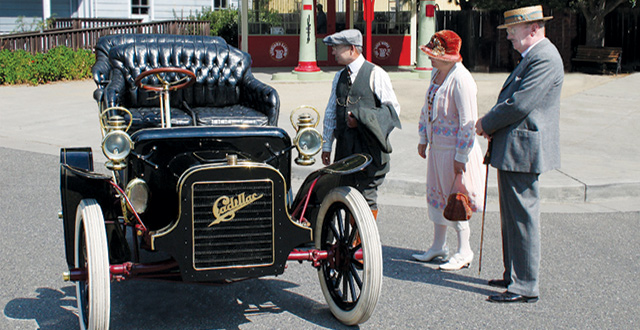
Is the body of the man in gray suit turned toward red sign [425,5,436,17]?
no

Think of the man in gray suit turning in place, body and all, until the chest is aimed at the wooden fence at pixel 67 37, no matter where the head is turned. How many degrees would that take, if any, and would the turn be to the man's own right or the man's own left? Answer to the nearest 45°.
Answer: approximately 45° to the man's own right

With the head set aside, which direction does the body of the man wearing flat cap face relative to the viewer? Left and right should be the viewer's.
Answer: facing the viewer and to the left of the viewer

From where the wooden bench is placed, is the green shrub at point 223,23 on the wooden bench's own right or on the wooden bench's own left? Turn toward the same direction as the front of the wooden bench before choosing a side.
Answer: on the wooden bench's own right

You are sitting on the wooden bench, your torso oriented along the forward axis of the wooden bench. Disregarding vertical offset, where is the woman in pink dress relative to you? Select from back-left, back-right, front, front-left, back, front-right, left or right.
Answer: front-left

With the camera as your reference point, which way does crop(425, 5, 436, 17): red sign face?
facing the viewer

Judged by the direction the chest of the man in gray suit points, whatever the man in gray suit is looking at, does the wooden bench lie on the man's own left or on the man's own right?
on the man's own right

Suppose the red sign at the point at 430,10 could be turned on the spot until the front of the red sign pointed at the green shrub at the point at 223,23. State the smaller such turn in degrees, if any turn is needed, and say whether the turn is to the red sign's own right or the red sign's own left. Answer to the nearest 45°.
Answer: approximately 135° to the red sign's own right

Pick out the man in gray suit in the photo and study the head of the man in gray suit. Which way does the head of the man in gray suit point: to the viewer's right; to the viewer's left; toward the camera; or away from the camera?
to the viewer's left

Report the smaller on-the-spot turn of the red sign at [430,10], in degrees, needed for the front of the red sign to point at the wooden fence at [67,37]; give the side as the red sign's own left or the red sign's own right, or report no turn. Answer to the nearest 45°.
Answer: approximately 90° to the red sign's own right

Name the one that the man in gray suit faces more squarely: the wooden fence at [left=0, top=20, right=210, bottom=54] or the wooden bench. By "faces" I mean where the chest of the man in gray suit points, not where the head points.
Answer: the wooden fence

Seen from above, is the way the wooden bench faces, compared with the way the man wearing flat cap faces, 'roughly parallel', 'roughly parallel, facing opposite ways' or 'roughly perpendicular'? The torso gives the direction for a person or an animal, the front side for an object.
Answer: roughly parallel

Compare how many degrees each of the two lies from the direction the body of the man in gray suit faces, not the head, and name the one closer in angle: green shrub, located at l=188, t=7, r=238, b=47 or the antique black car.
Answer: the antique black car

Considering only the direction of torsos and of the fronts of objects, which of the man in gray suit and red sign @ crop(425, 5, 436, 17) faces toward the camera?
the red sign

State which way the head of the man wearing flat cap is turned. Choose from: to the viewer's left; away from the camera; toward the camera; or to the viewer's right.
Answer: to the viewer's left

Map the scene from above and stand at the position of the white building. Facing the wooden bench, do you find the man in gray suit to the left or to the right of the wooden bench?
right

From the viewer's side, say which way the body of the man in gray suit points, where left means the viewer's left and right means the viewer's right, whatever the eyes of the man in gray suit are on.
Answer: facing to the left of the viewer

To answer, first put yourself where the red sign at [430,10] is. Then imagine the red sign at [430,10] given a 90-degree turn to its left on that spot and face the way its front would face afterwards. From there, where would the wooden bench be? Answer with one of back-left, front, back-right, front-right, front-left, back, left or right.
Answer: front
